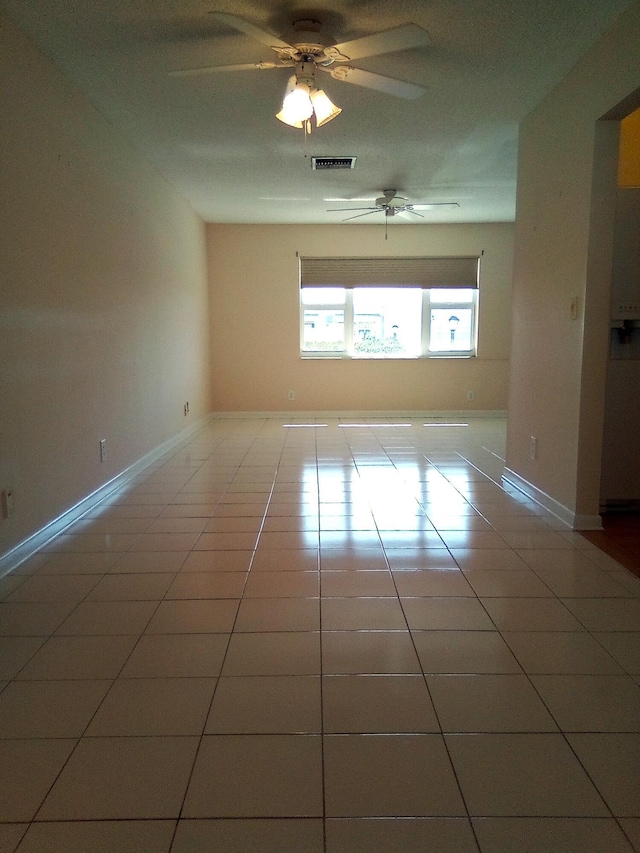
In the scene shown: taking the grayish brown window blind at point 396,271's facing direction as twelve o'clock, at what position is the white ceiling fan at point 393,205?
The white ceiling fan is roughly at 12 o'clock from the grayish brown window blind.

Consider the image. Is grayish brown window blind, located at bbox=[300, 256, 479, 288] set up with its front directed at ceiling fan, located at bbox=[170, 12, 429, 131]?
yes

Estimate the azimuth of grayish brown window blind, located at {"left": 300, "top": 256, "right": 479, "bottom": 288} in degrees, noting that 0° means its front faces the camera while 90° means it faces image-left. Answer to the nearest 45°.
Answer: approximately 0°

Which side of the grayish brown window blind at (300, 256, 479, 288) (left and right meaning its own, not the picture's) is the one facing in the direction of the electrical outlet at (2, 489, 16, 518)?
front
